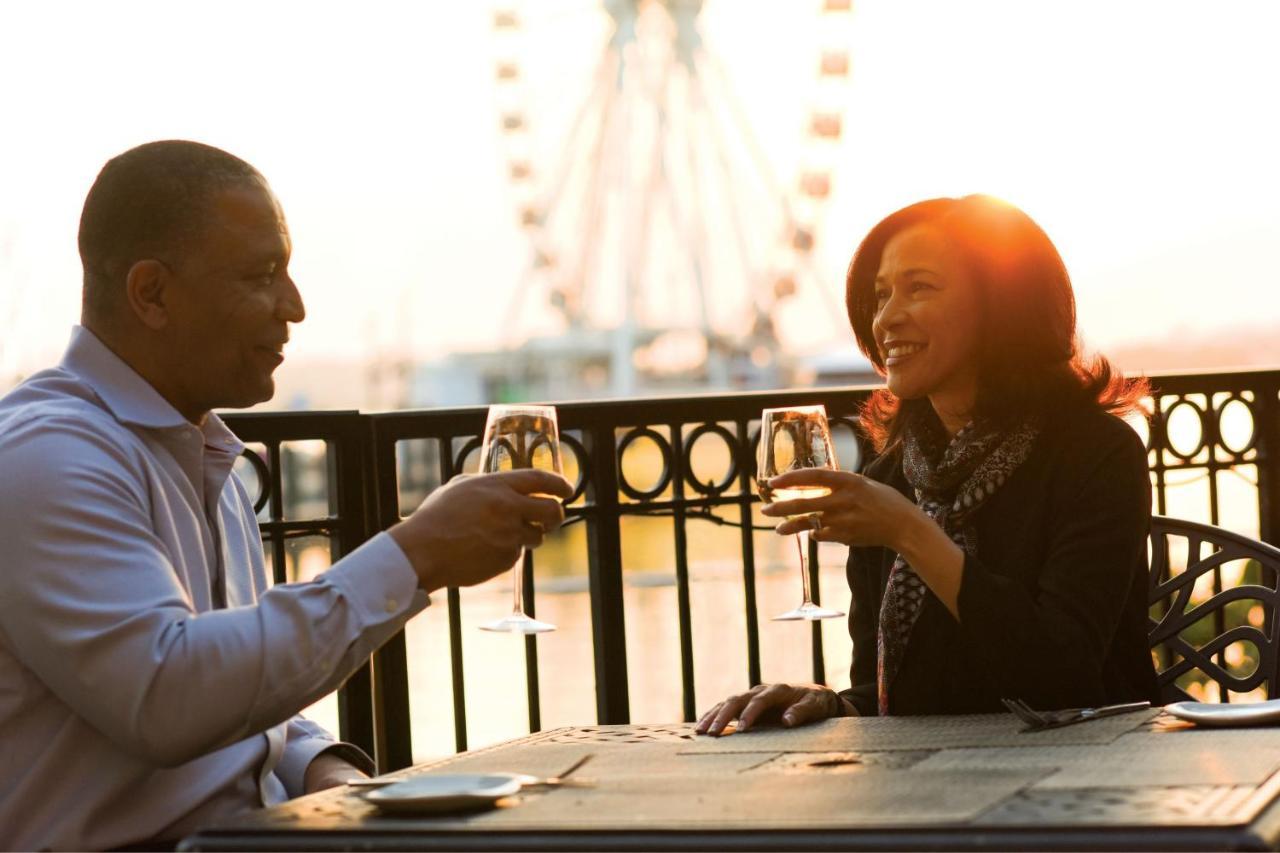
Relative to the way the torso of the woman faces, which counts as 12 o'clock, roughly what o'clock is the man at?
The man is roughly at 12 o'clock from the woman.

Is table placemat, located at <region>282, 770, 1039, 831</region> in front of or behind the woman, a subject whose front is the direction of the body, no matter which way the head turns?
in front

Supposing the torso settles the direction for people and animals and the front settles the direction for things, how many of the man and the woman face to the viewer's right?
1

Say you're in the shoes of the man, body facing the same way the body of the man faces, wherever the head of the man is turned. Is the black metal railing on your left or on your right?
on your left

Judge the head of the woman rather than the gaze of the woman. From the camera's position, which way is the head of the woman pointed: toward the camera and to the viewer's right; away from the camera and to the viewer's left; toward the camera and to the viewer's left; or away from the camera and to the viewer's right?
toward the camera and to the viewer's left

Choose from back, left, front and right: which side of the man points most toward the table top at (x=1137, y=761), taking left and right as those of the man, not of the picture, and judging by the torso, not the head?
front

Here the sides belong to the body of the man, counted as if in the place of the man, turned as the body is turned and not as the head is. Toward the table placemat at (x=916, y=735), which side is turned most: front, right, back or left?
front

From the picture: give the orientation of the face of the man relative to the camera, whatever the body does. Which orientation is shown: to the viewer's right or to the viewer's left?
to the viewer's right

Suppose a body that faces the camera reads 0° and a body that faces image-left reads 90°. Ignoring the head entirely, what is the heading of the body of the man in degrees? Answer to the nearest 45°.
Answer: approximately 270°

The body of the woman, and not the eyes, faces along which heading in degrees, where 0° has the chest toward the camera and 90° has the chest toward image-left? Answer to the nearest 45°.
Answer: approximately 45°

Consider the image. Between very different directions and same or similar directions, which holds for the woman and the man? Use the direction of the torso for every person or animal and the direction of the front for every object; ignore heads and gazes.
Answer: very different directions

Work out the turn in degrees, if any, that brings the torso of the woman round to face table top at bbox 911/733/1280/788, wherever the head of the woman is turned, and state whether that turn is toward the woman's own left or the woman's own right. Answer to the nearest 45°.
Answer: approximately 45° to the woman's own left
